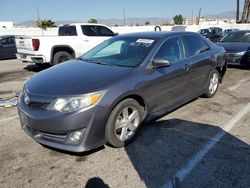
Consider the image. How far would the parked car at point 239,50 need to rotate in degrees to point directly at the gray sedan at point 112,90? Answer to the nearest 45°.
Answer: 0° — it already faces it

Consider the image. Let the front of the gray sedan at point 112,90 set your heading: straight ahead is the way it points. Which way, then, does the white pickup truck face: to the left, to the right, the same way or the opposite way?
the opposite way

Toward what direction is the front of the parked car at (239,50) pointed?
toward the camera

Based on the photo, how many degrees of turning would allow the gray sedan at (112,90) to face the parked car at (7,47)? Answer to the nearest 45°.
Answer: approximately 90° to its right

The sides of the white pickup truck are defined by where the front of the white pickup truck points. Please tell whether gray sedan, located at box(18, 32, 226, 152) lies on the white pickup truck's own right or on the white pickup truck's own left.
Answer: on the white pickup truck's own right

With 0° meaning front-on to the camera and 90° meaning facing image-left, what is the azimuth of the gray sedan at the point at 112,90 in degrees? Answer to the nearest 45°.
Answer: approximately 45°

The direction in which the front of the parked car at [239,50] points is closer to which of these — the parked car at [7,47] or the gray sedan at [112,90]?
the gray sedan

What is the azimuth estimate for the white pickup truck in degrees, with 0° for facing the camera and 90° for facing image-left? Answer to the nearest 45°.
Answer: approximately 225°

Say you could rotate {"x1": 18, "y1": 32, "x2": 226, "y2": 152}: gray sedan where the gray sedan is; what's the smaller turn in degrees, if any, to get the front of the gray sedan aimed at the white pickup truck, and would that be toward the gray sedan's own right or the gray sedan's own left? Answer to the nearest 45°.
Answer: approximately 135° to the gray sedan's own right

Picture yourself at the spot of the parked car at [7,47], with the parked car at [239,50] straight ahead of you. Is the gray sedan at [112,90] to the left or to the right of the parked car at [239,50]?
right

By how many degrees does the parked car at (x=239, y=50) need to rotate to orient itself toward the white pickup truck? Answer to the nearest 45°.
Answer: approximately 90° to its right

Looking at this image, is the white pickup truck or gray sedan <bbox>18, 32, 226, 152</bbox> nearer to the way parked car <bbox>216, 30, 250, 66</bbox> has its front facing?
the gray sedan

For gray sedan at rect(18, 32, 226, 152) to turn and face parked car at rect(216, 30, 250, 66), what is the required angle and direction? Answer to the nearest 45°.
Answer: approximately 180°

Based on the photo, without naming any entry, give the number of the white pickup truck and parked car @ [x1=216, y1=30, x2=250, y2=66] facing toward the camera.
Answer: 1
